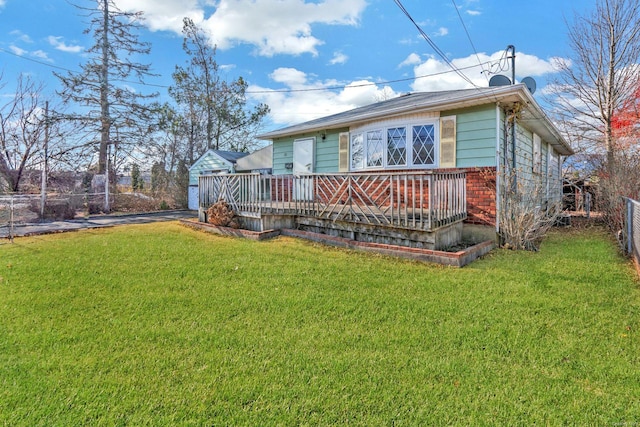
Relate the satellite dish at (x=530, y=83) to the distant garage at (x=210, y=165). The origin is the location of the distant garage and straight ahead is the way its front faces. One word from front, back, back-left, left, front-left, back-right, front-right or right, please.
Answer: left

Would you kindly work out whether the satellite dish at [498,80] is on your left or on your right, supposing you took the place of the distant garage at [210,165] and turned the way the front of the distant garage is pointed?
on your left

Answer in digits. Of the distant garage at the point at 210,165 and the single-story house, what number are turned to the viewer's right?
0

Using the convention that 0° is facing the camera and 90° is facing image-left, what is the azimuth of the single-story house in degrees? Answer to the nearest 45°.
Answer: approximately 45°

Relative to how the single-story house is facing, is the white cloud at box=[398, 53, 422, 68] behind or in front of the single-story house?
behind

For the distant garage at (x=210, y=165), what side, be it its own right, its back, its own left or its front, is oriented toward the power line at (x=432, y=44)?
left
